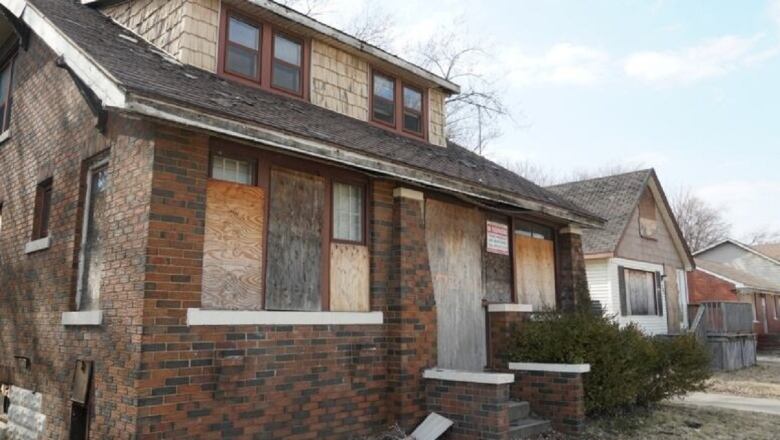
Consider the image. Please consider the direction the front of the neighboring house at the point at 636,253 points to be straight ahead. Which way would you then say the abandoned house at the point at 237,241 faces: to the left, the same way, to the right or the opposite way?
the same way

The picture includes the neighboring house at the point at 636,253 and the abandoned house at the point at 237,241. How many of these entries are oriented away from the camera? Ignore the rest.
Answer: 0

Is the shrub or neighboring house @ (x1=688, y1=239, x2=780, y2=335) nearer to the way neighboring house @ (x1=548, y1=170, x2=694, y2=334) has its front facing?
the shrub

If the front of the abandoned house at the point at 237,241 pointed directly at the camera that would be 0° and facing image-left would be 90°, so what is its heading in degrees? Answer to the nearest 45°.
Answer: approximately 315°

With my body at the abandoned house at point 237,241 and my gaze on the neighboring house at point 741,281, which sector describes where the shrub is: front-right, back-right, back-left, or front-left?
front-right

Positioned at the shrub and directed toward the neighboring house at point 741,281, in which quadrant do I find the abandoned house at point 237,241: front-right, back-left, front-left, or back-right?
back-left

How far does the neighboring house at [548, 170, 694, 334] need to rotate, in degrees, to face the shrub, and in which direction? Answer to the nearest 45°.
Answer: approximately 45° to its right

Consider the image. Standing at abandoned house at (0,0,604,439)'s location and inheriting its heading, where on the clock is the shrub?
The shrub is roughly at 10 o'clock from the abandoned house.

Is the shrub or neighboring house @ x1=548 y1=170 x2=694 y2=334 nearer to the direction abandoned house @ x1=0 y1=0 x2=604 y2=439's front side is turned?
the shrub

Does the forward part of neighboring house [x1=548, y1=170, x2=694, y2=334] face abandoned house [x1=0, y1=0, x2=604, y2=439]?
no

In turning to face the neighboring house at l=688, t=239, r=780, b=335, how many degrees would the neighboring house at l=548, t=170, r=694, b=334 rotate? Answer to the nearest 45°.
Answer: approximately 135° to its left

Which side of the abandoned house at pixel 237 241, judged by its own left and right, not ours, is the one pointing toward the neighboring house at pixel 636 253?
left
